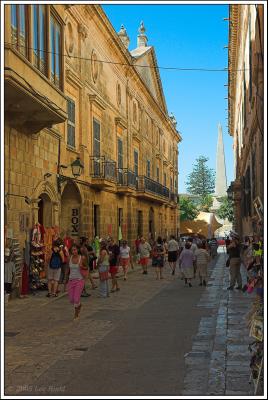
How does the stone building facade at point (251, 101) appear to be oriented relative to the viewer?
to the viewer's left

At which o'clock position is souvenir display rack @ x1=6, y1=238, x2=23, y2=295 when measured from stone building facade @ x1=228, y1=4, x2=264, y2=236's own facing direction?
The souvenir display rack is roughly at 11 o'clock from the stone building facade.

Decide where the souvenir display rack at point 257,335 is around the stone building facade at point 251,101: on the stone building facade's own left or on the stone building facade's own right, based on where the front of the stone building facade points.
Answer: on the stone building facade's own left

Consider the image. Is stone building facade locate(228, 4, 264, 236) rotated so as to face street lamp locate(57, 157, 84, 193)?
yes

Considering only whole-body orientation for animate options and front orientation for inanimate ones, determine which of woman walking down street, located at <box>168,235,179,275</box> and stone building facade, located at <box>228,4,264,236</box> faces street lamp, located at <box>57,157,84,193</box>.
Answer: the stone building facade

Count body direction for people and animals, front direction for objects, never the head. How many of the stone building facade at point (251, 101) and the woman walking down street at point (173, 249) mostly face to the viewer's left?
1

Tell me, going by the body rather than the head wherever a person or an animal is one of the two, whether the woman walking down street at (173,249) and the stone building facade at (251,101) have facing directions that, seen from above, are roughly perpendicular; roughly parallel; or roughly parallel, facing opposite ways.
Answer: roughly perpendicular
